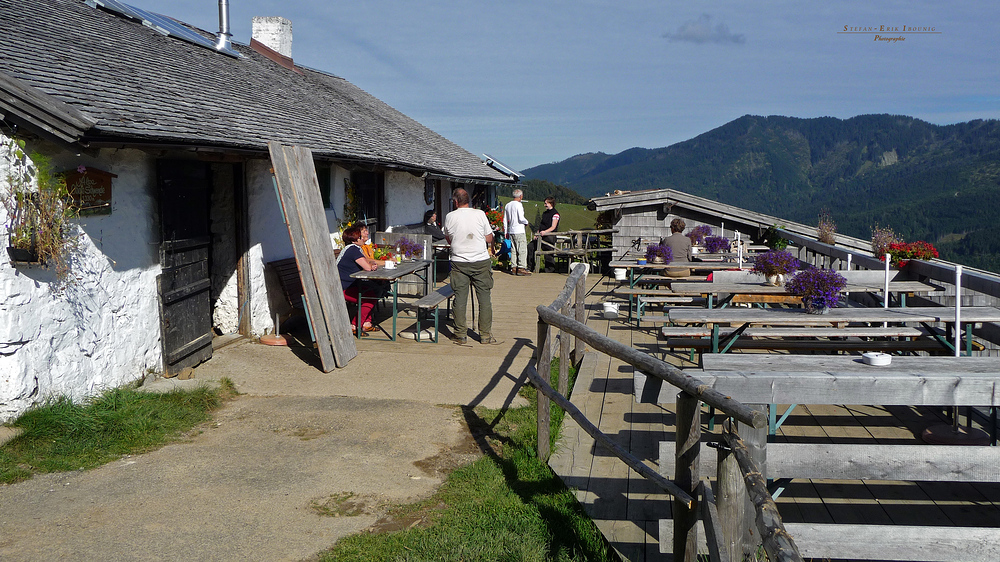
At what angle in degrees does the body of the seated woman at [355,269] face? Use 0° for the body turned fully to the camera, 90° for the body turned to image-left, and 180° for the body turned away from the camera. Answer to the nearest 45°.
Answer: approximately 270°

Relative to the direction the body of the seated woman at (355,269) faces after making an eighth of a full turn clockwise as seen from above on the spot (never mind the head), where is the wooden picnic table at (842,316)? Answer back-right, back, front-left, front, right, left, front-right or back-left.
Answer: front

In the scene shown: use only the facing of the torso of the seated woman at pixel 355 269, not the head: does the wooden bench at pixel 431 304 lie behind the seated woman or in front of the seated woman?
in front

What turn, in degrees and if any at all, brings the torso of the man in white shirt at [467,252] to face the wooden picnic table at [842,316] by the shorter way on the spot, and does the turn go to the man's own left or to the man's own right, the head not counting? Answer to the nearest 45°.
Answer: approximately 135° to the man's own right

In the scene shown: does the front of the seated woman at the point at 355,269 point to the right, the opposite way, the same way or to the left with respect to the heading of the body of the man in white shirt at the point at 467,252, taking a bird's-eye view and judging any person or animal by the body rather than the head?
to the right

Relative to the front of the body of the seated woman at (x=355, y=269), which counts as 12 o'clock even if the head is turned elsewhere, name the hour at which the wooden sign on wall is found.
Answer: The wooden sign on wall is roughly at 4 o'clock from the seated woman.

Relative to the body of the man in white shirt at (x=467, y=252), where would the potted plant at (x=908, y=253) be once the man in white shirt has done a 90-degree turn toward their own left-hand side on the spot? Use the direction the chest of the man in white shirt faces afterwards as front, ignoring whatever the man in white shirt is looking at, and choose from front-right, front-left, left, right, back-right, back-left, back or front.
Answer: back

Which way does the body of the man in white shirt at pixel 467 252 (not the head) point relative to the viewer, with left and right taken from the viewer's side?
facing away from the viewer

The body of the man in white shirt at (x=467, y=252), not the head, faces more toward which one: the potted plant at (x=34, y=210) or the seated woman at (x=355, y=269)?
the seated woman

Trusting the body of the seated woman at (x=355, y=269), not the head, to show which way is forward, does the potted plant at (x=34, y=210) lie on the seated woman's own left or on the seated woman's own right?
on the seated woman's own right

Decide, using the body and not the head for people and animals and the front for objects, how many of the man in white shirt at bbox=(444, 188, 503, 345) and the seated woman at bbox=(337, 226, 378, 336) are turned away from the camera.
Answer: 1

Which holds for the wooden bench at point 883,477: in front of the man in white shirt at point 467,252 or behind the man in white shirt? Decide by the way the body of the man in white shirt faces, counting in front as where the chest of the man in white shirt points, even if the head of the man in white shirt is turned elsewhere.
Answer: behind
